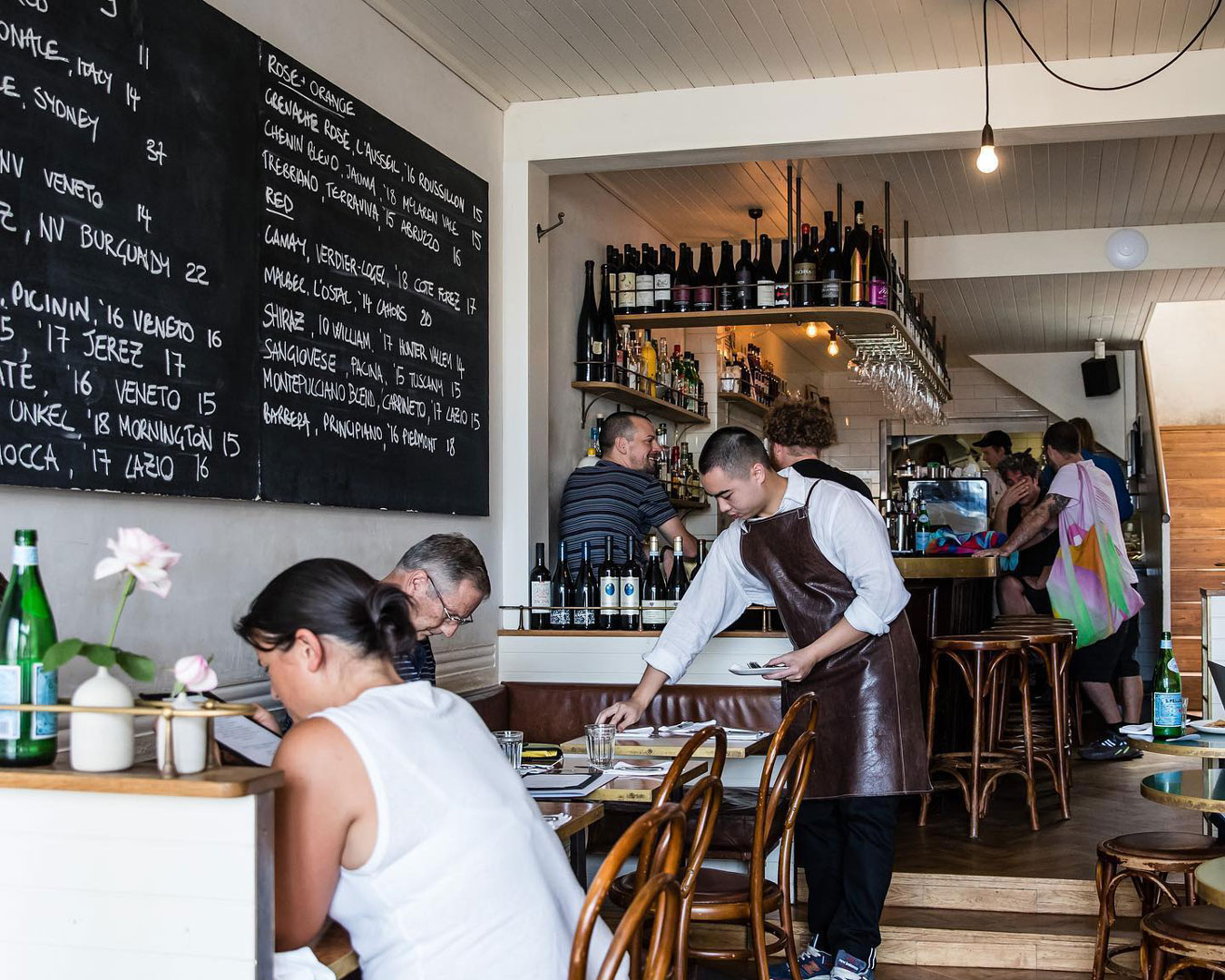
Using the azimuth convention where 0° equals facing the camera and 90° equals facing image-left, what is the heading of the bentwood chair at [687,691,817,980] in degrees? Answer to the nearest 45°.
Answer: approximately 135°

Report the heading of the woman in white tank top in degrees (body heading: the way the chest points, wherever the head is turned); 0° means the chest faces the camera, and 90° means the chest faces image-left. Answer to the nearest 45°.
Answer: approximately 135°

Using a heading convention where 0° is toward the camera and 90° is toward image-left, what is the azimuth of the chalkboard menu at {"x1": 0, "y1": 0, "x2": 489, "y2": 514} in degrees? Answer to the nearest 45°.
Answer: approximately 315°

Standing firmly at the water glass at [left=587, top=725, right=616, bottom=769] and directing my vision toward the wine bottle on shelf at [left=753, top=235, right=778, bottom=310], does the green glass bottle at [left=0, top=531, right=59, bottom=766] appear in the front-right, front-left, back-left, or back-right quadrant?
back-left

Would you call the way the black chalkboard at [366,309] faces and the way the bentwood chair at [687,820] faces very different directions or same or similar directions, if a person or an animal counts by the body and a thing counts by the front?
very different directions

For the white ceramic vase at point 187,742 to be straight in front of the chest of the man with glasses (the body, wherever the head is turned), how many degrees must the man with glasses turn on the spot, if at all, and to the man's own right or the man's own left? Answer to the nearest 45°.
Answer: approximately 45° to the man's own right

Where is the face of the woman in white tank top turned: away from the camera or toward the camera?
away from the camera

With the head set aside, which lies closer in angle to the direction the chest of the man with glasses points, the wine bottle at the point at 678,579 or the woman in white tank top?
the woman in white tank top

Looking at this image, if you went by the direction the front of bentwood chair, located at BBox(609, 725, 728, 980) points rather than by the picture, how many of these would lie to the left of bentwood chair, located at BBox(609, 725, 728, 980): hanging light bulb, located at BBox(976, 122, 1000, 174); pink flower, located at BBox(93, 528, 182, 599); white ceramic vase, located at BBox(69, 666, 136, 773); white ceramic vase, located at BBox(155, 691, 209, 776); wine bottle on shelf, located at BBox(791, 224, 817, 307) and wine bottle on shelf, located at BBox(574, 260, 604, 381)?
3

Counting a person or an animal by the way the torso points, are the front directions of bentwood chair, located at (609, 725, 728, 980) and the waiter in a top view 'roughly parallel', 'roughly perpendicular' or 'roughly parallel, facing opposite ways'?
roughly perpendicular

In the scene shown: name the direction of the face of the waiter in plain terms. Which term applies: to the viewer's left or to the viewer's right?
to the viewer's left

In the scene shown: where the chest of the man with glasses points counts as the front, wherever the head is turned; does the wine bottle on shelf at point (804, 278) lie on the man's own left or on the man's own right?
on the man's own left

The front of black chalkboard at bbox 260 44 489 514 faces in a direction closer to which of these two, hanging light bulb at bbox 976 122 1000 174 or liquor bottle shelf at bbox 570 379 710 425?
the hanging light bulb
